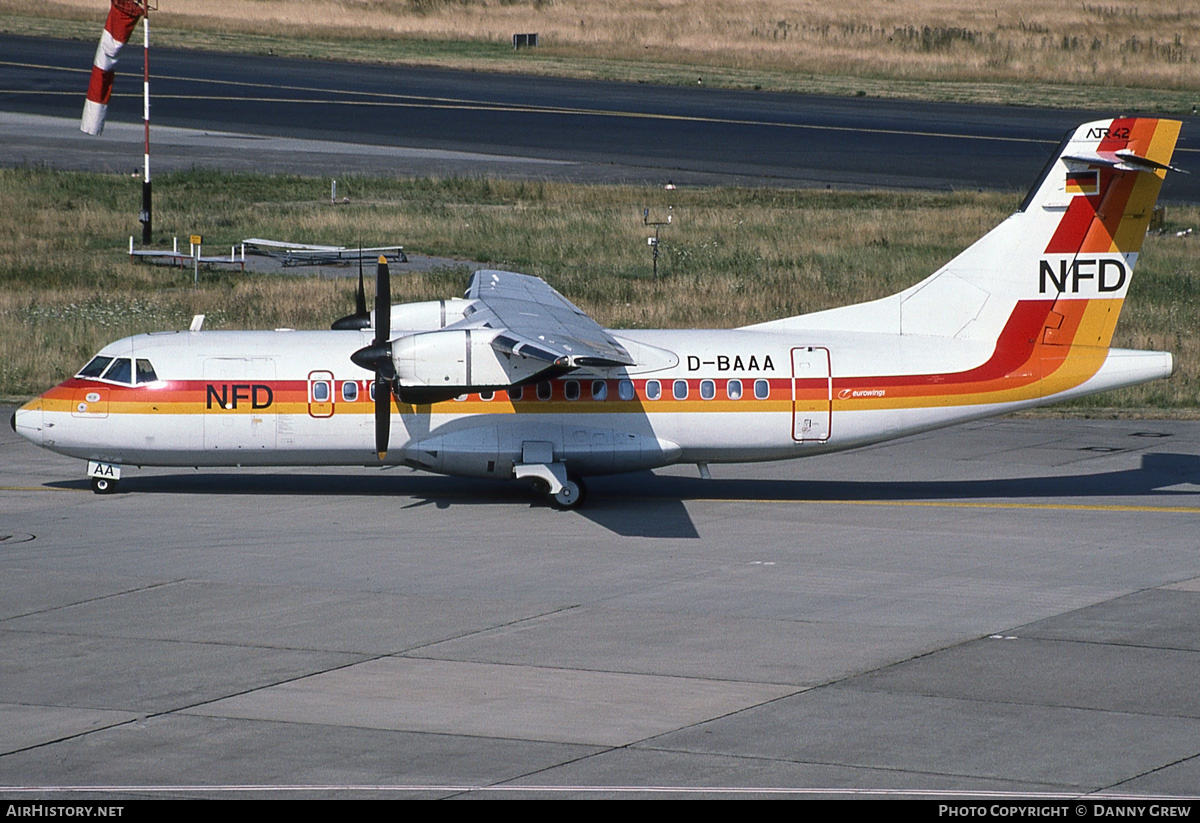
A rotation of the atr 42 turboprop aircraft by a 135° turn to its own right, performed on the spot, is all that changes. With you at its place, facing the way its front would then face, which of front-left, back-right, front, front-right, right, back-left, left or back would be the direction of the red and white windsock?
left

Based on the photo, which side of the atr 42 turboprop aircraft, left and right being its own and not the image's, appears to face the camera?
left
